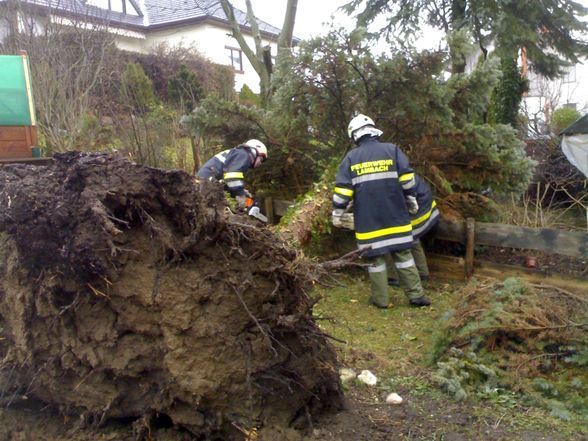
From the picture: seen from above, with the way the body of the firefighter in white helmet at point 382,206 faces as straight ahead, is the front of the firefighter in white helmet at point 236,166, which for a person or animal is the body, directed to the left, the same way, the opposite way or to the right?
to the right

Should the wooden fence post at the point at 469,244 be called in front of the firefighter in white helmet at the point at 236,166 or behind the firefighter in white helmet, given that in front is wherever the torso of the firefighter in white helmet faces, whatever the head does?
in front

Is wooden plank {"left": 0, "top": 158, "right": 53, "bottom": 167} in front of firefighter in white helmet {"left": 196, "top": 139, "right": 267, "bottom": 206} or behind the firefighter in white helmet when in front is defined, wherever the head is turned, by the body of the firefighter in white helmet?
behind

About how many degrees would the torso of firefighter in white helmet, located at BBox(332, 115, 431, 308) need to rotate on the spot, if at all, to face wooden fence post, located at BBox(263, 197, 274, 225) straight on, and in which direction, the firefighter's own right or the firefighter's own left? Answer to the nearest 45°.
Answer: approximately 45° to the firefighter's own left

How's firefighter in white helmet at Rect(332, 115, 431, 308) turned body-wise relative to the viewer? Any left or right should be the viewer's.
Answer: facing away from the viewer

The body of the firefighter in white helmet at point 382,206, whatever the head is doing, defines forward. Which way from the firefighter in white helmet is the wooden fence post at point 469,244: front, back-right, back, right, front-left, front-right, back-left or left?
front-right

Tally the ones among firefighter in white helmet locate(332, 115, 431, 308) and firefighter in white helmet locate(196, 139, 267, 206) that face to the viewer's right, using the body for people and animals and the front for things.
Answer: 1

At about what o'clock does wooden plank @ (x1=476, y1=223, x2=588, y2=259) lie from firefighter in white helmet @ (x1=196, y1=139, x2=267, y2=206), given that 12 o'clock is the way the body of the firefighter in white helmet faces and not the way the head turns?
The wooden plank is roughly at 1 o'clock from the firefighter in white helmet.

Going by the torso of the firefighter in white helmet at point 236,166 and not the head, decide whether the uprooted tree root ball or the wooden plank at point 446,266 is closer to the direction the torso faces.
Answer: the wooden plank

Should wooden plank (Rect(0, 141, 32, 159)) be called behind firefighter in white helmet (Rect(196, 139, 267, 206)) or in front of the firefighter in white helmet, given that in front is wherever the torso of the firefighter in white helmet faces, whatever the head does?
behind

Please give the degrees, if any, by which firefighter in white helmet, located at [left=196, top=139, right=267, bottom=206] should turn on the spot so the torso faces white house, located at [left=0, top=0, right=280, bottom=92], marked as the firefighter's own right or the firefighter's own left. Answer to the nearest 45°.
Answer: approximately 90° to the firefighter's own left

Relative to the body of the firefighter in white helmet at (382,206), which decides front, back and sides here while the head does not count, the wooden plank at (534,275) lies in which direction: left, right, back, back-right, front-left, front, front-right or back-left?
right

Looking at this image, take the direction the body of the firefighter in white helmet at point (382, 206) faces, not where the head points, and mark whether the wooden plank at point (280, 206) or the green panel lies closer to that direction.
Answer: the wooden plank

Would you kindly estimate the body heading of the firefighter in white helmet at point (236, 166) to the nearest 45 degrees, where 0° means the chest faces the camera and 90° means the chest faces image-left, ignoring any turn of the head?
approximately 270°

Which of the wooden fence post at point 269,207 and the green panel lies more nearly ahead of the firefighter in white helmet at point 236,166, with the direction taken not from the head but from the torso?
the wooden fence post
